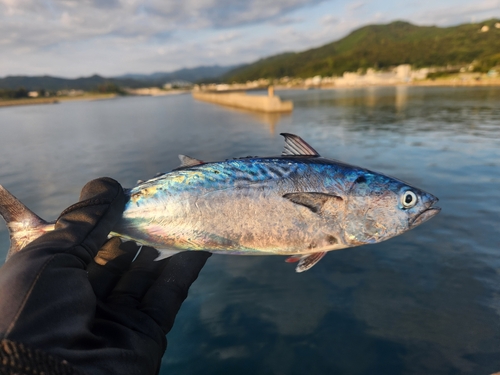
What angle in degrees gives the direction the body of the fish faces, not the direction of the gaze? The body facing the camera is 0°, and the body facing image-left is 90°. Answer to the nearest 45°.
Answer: approximately 270°
